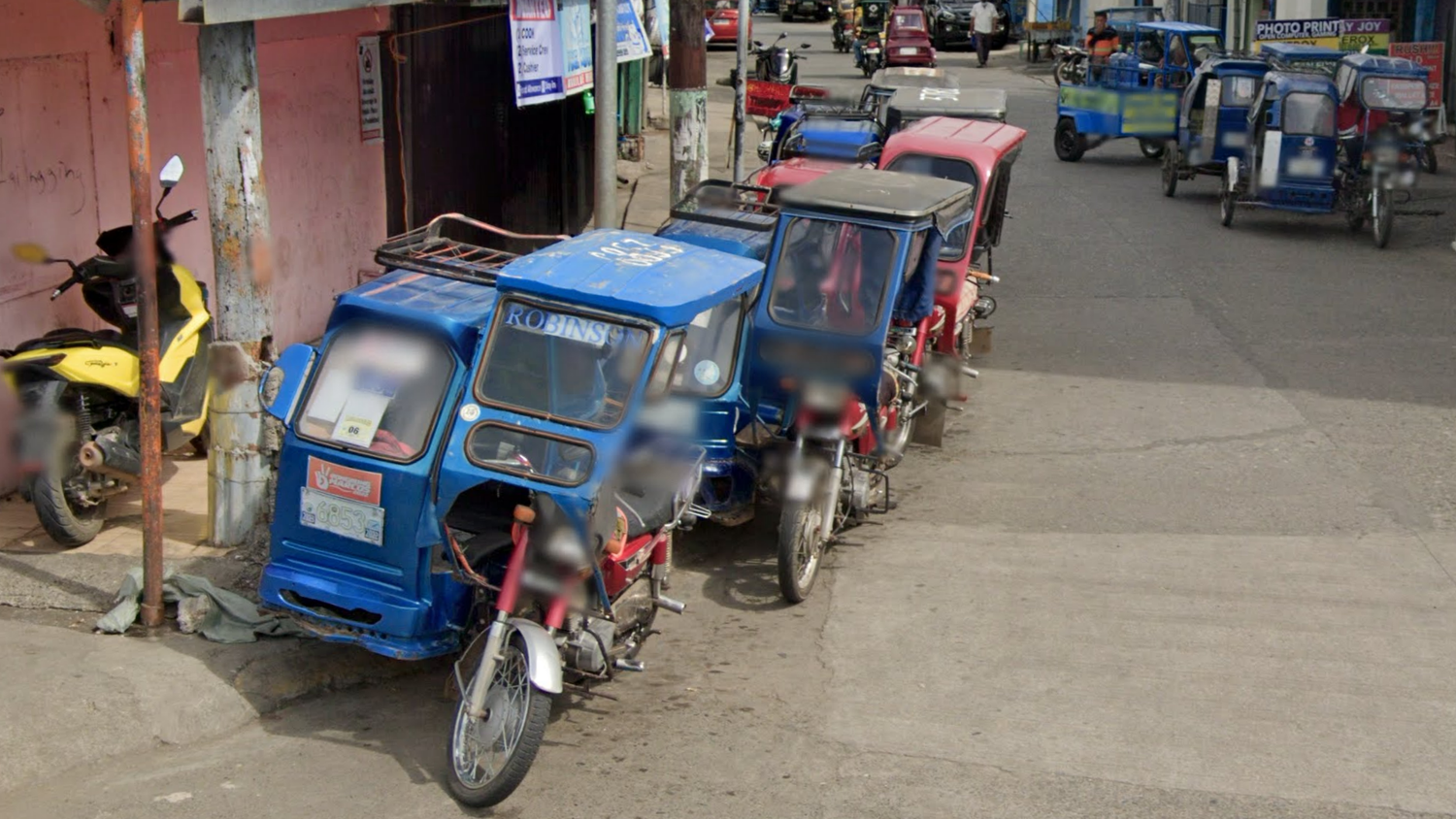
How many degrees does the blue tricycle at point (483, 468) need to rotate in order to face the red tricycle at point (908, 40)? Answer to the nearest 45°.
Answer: approximately 135° to its right

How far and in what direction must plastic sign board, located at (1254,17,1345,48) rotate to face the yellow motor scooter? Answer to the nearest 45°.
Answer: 0° — it already faces it

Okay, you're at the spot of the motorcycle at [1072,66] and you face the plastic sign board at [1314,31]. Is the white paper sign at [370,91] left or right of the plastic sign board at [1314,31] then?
right
